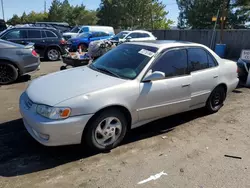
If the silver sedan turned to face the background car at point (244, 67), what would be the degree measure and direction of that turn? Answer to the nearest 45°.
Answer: approximately 180°

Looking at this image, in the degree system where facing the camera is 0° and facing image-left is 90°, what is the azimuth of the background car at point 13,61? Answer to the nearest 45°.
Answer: approximately 90°

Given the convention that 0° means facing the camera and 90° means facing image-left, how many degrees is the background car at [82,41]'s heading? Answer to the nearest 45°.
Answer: approximately 45°

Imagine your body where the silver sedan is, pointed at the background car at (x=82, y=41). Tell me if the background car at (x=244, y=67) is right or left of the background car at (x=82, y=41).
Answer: right

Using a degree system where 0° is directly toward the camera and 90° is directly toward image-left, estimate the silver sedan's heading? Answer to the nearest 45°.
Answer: approximately 45°

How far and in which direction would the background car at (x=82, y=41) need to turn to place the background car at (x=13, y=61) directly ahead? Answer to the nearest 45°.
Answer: approximately 45° to its left
